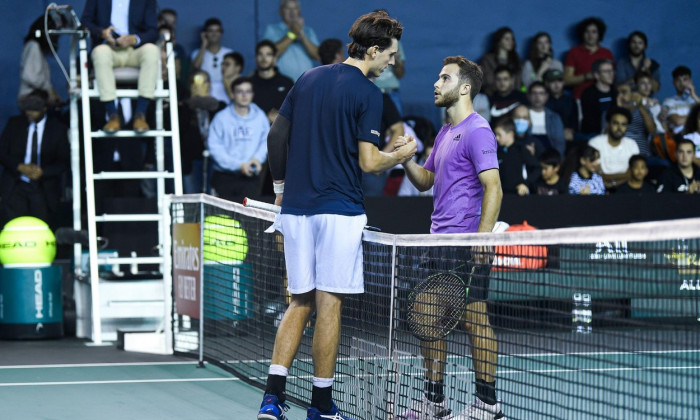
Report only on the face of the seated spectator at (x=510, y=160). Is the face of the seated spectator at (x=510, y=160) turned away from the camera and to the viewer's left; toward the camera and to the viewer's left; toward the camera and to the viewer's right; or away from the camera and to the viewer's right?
toward the camera and to the viewer's left

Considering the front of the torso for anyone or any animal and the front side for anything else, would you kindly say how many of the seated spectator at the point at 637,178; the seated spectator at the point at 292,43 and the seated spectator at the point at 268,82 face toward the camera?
3

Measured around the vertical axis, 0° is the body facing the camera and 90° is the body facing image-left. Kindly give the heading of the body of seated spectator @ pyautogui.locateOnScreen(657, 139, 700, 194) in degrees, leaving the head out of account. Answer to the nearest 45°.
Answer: approximately 0°

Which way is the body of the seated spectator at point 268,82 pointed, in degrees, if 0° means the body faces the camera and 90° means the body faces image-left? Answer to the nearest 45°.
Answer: approximately 0°

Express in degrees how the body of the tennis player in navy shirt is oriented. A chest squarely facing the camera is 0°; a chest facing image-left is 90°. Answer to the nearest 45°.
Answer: approximately 225°

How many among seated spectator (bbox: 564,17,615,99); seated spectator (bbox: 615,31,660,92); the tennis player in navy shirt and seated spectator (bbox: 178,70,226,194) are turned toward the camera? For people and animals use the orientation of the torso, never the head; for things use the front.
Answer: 3

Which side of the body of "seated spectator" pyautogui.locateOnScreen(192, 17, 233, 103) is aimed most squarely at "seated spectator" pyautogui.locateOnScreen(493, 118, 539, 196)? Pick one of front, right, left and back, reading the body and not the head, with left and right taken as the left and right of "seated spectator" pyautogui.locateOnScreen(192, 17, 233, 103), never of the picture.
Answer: left

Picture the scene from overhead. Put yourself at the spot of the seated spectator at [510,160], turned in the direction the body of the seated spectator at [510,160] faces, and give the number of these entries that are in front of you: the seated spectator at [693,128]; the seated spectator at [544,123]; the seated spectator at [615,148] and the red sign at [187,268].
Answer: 1

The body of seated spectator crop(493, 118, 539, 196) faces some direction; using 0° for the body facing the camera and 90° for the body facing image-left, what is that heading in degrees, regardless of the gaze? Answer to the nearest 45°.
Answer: approximately 45°

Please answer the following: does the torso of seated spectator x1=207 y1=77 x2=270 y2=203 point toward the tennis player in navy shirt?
yes
